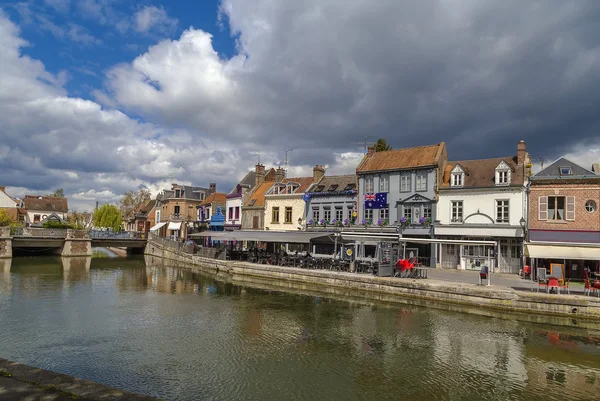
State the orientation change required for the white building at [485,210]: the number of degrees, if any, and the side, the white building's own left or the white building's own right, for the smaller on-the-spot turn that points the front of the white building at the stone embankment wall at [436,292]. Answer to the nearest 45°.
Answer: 0° — it already faces it

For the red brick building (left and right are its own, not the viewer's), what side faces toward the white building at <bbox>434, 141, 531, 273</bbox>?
right

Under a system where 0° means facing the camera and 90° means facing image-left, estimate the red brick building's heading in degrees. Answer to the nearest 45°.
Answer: approximately 0°

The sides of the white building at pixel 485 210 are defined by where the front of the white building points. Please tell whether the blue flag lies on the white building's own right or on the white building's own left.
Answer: on the white building's own right

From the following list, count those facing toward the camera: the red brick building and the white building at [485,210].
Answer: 2

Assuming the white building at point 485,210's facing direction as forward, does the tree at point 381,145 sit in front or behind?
behind

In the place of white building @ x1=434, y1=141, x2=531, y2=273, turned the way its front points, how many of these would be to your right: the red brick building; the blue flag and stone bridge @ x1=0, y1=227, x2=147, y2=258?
2

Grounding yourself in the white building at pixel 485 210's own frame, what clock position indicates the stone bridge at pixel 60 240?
The stone bridge is roughly at 3 o'clock from the white building.

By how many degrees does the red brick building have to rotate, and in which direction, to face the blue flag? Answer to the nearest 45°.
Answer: approximately 90° to its right

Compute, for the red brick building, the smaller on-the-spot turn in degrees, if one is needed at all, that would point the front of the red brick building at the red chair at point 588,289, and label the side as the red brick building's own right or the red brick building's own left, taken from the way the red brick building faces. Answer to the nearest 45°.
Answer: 0° — it already faces it

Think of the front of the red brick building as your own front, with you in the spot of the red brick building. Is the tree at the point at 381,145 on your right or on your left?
on your right

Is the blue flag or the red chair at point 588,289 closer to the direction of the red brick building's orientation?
the red chair
